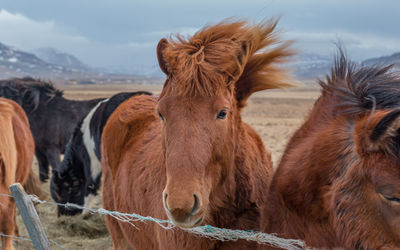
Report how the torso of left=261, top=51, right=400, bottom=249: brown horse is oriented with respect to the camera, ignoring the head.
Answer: to the viewer's right
